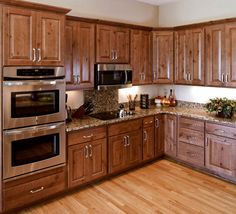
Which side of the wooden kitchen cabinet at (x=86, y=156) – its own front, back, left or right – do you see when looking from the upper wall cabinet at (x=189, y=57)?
left

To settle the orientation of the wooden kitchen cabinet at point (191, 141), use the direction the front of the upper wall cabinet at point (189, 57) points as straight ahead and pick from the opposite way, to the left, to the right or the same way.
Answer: the same way

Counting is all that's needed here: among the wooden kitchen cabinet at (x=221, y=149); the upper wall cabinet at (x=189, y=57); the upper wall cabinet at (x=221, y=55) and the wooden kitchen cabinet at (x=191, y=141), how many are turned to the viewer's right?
0

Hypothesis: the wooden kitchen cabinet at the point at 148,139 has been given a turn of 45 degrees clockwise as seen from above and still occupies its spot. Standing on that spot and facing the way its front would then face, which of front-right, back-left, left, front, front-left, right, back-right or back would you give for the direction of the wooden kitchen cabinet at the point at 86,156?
front-right

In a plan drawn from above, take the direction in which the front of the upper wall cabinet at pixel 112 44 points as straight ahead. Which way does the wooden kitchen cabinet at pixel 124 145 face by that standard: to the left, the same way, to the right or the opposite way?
the same way

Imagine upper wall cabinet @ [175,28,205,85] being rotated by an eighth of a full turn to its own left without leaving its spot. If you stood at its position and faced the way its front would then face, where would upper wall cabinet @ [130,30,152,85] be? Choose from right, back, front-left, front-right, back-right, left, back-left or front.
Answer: right

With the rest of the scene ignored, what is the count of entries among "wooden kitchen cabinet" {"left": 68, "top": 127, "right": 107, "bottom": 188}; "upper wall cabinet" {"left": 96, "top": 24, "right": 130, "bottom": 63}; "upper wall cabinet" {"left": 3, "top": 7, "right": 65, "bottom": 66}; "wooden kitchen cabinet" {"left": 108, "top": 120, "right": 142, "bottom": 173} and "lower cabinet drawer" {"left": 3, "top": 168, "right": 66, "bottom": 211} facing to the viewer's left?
0

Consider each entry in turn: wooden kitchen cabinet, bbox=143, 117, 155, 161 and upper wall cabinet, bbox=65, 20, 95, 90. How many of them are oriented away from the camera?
0

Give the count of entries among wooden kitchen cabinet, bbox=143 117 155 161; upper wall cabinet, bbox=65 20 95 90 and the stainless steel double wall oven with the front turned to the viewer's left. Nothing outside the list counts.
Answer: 0

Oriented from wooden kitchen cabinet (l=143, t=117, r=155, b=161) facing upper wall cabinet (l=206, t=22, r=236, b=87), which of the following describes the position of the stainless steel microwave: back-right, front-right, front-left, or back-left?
back-right

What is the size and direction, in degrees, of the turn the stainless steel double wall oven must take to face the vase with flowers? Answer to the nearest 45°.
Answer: approximately 45° to its left

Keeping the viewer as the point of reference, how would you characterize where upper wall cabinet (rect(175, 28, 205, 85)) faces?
facing the viewer and to the left of the viewer

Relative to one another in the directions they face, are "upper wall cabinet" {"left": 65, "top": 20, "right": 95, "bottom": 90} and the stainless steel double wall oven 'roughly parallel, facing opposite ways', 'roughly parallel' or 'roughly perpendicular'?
roughly parallel

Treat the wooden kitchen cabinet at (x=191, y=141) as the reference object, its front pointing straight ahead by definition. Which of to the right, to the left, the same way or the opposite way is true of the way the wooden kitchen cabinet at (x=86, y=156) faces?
to the left

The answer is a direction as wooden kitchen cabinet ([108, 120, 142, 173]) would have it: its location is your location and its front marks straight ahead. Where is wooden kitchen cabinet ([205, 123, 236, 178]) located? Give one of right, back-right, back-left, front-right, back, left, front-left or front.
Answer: front-left

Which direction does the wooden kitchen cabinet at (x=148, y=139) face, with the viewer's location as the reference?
facing the viewer and to the right of the viewer
